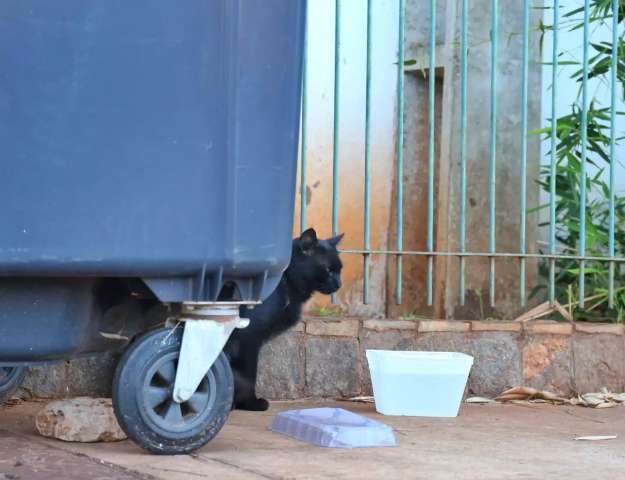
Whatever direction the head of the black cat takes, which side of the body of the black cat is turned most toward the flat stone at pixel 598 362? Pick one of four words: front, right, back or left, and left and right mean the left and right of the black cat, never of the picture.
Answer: front

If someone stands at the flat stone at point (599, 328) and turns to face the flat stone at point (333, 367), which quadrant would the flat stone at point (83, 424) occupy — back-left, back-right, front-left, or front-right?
front-left

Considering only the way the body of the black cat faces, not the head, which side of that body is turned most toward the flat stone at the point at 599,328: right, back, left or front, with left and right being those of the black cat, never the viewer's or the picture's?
front

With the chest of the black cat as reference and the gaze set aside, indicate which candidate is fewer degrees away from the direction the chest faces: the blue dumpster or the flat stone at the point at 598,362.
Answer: the flat stone

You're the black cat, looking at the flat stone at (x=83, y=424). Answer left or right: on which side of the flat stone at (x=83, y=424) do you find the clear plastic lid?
left

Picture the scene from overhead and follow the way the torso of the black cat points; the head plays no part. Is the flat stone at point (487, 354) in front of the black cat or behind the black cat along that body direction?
in front

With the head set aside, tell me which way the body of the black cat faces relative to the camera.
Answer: to the viewer's right
